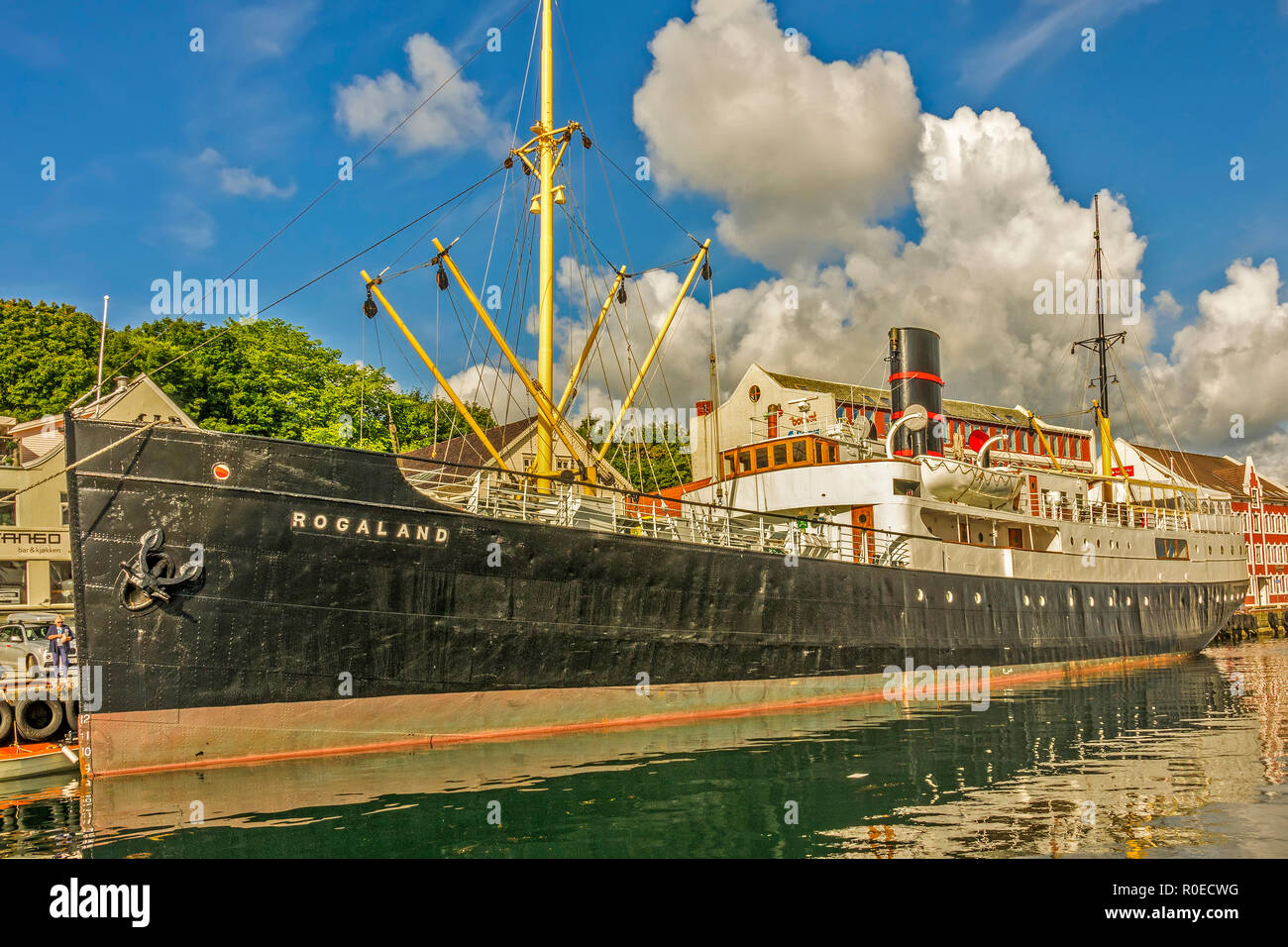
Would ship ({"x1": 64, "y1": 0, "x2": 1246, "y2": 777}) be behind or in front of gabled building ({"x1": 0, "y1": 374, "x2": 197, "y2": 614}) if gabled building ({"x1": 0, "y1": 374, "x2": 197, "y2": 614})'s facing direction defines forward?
in front

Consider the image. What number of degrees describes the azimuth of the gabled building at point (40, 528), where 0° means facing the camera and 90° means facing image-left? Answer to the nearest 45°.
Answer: approximately 0°

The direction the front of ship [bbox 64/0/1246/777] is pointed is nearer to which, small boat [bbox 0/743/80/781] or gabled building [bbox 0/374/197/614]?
the small boat

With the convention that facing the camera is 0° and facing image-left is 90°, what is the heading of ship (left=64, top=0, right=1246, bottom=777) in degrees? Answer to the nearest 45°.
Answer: approximately 45°

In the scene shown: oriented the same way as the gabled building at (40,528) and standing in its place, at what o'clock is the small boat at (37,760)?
The small boat is roughly at 12 o'clock from the gabled building.

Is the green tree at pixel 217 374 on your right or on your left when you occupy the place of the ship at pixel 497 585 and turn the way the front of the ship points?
on your right

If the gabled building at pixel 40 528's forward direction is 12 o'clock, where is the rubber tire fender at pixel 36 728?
The rubber tire fender is roughly at 12 o'clock from the gabled building.
